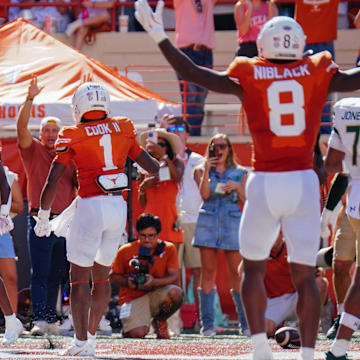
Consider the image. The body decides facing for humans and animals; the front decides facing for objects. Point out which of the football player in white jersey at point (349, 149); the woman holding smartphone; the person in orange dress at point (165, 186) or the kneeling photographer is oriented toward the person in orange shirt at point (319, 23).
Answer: the football player in white jersey

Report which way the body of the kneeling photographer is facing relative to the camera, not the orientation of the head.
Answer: toward the camera

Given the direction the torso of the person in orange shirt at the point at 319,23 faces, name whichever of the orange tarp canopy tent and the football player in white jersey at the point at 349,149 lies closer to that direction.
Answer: the football player in white jersey

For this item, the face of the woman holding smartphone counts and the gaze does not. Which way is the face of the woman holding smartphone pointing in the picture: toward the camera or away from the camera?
toward the camera

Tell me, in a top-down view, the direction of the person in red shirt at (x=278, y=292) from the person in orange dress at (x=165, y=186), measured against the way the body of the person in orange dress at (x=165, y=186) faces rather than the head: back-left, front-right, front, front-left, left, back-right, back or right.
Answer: left

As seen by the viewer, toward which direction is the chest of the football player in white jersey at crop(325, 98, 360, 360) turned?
away from the camera

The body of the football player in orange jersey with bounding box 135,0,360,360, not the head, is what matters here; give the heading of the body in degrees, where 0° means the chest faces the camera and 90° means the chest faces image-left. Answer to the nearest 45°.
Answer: approximately 180°

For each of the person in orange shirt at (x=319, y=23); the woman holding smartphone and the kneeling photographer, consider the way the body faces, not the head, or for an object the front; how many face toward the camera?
3

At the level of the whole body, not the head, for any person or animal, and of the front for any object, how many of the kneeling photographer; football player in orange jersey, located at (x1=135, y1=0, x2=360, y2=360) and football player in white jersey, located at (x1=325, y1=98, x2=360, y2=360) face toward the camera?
1

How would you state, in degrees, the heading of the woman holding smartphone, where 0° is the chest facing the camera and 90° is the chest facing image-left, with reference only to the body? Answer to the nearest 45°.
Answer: approximately 0°

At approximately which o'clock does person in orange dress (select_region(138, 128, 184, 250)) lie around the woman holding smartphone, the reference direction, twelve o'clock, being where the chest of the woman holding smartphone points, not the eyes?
The person in orange dress is roughly at 4 o'clock from the woman holding smartphone.

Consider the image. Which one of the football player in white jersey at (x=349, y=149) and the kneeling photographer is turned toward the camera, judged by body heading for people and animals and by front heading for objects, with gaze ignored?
the kneeling photographer

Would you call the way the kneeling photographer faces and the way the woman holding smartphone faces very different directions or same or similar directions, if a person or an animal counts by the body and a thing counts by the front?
same or similar directions

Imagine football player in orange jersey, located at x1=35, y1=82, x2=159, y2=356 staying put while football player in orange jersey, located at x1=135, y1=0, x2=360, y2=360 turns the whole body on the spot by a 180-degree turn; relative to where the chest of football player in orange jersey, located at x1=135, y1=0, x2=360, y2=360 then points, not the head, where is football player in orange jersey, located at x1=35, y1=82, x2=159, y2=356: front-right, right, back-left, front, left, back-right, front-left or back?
back-right

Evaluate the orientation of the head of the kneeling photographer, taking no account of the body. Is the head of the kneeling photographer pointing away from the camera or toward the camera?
toward the camera

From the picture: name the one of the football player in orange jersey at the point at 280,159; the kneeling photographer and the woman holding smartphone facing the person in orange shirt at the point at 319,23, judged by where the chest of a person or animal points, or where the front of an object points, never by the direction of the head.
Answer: the football player in orange jersey

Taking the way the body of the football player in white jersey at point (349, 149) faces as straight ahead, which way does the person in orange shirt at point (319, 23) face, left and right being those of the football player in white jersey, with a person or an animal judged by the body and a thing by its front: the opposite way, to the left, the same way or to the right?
the opposite way

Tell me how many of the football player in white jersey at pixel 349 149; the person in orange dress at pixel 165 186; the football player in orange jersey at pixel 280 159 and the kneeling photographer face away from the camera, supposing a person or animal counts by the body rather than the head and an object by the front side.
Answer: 2
